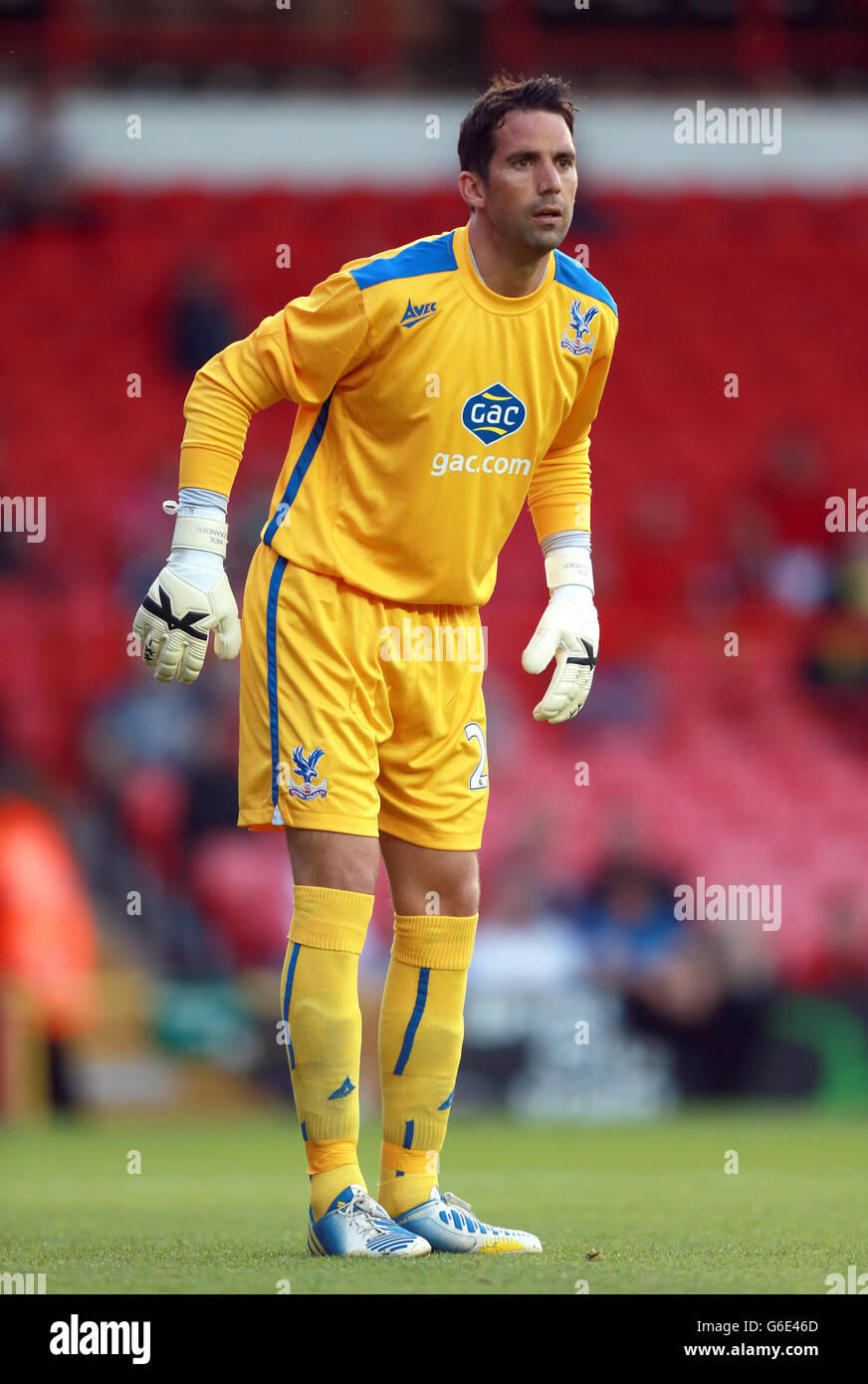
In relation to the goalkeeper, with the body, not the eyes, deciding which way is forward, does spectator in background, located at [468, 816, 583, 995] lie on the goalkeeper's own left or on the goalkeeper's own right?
on the goalkeeper's own left

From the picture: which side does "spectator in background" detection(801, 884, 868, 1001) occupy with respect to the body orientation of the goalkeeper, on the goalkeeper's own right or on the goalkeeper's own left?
on the goalkeeper's own left

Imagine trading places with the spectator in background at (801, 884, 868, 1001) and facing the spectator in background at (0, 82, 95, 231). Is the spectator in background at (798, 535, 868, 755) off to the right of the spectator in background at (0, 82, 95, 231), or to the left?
right

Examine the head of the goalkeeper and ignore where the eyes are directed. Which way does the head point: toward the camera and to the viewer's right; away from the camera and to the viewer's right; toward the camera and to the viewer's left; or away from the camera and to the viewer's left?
toward the camera and to the viewer's right

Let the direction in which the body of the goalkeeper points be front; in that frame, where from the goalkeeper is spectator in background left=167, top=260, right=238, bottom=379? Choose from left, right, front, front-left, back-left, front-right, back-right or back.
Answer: back-left

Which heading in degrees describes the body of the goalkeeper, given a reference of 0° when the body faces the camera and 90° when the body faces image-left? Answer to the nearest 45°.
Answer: approximately 315°

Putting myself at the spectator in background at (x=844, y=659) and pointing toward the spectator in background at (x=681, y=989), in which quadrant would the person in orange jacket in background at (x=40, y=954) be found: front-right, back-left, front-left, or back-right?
front-right

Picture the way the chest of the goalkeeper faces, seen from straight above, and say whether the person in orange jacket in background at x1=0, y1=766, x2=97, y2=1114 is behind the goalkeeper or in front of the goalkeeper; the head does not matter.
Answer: behind

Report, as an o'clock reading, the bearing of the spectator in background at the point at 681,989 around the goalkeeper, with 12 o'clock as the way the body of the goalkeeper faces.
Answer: The spectator in background is roughly at 8 o'clock from the goalkeeper.

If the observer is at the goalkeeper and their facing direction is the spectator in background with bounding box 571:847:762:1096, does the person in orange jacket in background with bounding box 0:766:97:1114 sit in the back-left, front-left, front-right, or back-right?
front-left
